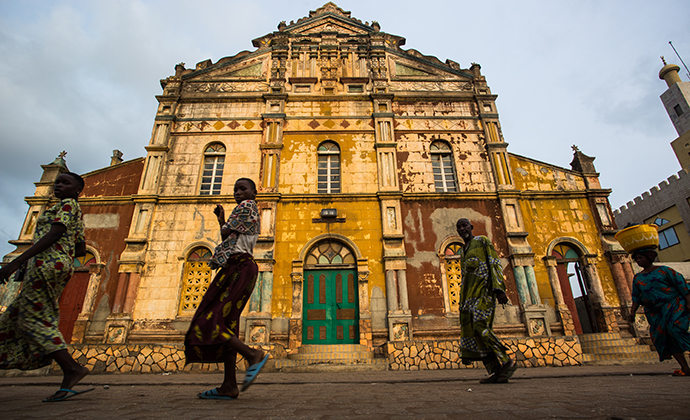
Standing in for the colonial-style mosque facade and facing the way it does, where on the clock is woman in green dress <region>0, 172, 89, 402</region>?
The woman in green dress is roughly at 1 o'clock from the colonial-style mosque facade.

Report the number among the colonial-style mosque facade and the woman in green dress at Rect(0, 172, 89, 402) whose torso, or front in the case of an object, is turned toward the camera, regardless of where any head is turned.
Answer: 1

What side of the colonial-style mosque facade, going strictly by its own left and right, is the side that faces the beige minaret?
left

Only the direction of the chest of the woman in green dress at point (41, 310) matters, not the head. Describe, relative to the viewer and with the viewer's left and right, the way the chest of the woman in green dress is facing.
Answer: facing to the left of the viewer

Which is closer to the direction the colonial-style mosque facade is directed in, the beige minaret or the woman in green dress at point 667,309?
the woman in green dress
